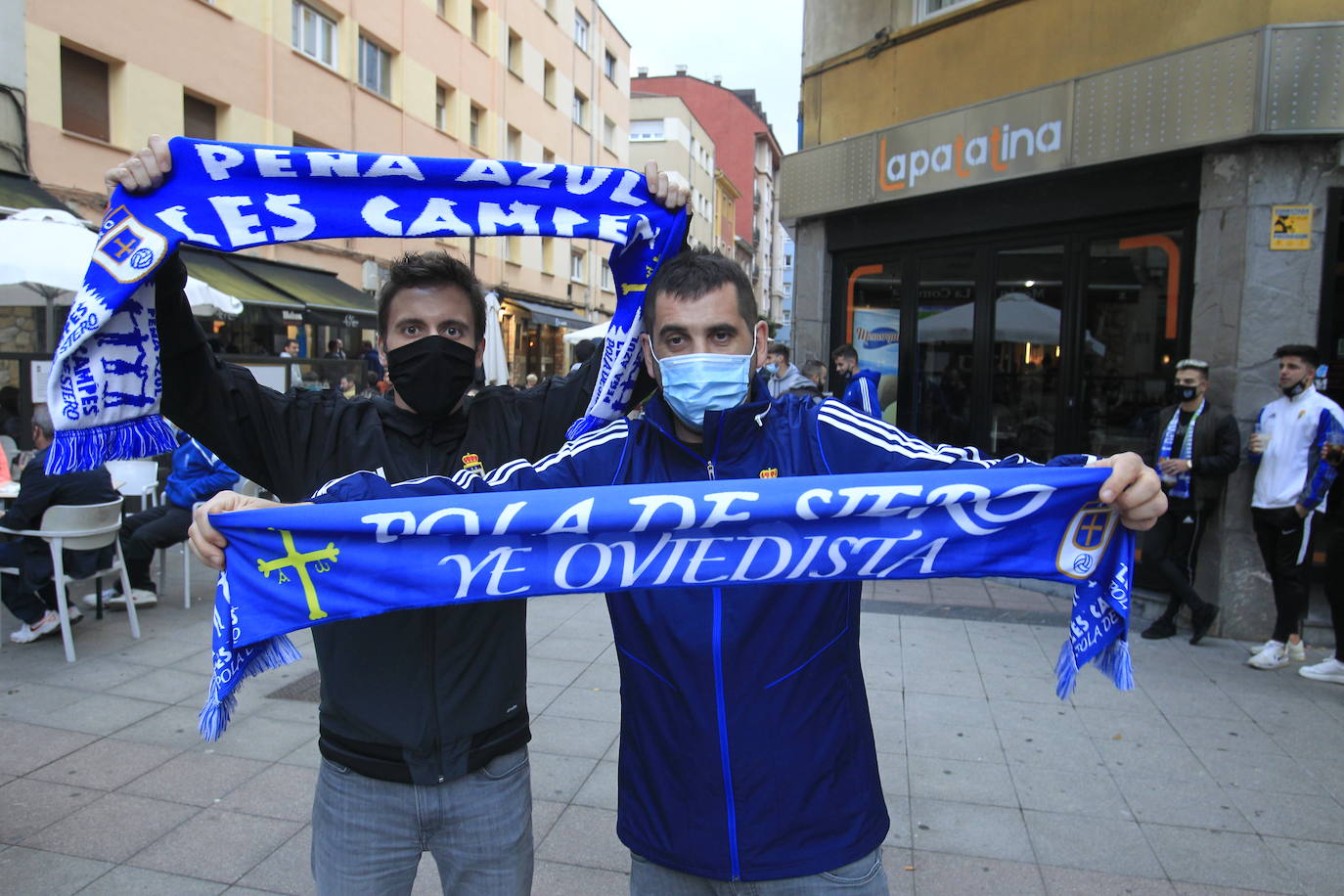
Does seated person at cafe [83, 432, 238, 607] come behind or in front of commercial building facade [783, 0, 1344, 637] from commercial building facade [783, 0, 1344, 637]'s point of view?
in front

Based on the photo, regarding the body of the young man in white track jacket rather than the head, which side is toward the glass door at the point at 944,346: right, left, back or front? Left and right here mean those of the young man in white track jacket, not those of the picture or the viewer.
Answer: right

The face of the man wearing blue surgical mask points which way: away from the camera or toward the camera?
toward the camera

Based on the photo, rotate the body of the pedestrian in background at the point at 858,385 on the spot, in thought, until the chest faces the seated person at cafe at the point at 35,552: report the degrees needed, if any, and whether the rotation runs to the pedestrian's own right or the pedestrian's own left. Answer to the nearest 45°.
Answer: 0° — they already face them

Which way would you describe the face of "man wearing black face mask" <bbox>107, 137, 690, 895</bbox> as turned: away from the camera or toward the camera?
toward the camera

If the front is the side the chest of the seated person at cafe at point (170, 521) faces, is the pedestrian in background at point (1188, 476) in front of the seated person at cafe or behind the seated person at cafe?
behind

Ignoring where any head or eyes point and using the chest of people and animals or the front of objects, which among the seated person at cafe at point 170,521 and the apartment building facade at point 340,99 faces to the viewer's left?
the seated person at cafe

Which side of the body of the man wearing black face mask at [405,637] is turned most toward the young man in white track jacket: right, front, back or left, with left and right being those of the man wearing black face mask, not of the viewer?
left

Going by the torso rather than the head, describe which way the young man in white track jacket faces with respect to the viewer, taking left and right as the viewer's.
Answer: facing the viewer and to the left of the viewer

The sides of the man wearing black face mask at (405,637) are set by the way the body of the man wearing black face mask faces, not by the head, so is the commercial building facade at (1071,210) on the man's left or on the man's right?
on the man's left

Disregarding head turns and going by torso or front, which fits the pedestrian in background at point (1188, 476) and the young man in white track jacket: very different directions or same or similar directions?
same or similar directions

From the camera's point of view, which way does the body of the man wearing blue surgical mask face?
toward the camera

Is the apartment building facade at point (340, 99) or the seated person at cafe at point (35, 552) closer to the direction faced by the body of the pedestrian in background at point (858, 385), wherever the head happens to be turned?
the seated person at cafe

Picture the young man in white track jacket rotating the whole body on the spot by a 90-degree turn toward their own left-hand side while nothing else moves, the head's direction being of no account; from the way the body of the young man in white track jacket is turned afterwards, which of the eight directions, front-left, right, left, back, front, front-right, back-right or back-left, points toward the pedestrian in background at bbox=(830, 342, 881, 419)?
back-right

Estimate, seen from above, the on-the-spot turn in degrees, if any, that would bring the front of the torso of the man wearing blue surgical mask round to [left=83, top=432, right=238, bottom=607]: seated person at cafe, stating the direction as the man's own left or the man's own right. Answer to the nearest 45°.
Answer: approximately 135° to the man's own right
